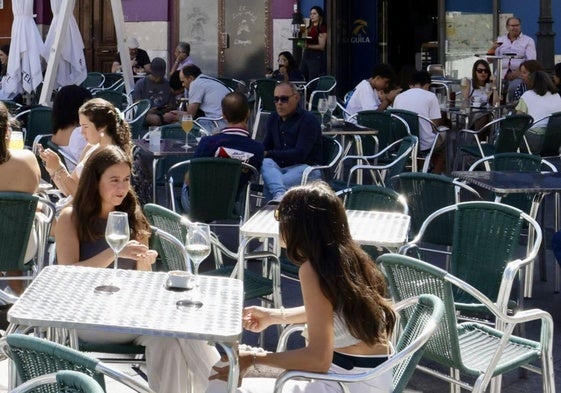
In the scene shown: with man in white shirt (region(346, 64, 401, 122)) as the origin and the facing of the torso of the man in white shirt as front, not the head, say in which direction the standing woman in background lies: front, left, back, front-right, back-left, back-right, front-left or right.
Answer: left

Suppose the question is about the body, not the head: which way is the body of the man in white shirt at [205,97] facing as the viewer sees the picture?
to the viewer's left

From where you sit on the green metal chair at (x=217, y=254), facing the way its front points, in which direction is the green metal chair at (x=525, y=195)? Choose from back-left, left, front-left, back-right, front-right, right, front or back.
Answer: left

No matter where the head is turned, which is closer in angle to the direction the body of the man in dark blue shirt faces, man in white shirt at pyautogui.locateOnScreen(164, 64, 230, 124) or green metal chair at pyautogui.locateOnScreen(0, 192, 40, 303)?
the green metal chair

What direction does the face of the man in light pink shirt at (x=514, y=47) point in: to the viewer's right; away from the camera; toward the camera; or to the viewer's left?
toward the camera

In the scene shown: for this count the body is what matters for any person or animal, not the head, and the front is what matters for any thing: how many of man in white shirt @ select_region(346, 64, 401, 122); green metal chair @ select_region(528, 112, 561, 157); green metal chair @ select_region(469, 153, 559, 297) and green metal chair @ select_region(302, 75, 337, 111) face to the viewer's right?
1

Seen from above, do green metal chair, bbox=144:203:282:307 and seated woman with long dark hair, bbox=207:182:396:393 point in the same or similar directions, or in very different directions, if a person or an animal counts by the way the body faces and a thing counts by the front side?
very different directions

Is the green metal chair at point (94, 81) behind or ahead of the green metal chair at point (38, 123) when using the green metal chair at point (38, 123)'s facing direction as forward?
behind

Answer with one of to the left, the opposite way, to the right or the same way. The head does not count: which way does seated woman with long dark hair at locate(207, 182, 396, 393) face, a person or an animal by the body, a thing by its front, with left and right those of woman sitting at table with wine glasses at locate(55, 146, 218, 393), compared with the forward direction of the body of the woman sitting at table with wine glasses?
the opposite way

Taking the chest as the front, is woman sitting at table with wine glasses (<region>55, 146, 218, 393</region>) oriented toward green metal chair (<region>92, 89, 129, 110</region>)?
no

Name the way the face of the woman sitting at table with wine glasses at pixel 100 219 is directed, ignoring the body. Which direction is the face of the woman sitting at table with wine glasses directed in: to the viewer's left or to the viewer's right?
to the viewer's right

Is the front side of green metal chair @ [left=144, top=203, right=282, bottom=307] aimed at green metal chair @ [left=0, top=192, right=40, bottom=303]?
no
